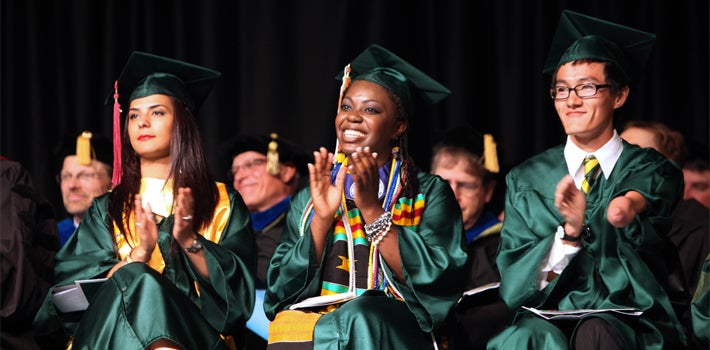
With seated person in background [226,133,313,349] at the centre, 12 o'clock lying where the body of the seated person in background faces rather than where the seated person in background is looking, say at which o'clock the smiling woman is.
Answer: The smiling woman is roughly at 10 o'clock from the seated person in background.

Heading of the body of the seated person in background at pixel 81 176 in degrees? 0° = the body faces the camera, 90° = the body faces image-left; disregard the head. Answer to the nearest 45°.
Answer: approximately 45°

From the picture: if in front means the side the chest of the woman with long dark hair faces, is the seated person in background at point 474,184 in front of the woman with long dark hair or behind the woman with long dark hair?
behind

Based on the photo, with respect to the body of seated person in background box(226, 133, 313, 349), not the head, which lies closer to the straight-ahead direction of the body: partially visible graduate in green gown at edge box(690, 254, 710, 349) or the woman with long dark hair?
the woman with long dark hair

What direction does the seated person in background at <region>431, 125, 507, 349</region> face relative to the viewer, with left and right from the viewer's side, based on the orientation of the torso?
facing the viewer and to the left of the viewer

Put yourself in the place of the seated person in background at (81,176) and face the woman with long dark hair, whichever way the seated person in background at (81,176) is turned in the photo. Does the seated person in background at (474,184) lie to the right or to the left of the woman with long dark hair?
left
